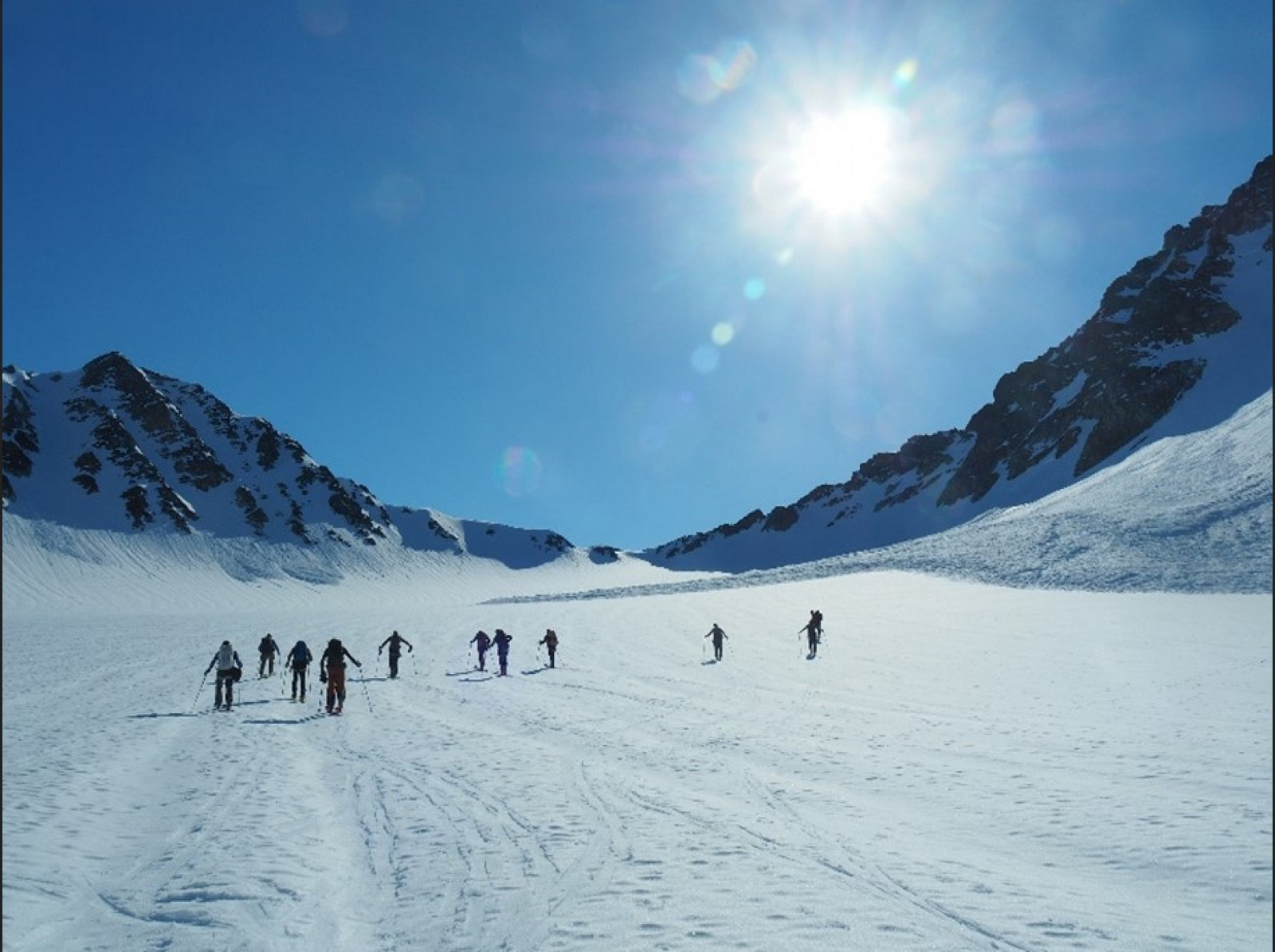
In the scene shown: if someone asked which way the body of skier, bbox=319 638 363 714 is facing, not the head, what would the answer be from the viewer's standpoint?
away from the camera

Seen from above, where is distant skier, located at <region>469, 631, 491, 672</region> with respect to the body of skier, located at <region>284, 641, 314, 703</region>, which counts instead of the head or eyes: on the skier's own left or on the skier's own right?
on the skier's own right

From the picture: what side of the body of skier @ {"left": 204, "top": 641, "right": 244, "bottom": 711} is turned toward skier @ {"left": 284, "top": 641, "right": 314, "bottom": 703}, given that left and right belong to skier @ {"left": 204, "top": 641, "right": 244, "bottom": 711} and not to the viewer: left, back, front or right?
right

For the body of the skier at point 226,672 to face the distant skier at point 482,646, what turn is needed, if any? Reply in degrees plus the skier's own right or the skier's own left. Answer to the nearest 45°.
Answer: approximately 45° to the skier's own right

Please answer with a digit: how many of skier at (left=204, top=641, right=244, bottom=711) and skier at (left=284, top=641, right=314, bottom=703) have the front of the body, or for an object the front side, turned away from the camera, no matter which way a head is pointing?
2

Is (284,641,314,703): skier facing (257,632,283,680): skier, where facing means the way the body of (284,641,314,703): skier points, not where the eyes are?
yes

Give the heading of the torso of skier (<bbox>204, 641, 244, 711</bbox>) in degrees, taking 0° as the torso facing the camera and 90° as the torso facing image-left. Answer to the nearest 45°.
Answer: approximately 180°

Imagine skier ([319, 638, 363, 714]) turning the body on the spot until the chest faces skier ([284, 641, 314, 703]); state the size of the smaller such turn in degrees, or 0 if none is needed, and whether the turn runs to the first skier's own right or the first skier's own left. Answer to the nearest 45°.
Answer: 0° — they already face them

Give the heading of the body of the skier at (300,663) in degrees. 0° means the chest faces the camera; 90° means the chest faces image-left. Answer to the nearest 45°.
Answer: approximately 180°

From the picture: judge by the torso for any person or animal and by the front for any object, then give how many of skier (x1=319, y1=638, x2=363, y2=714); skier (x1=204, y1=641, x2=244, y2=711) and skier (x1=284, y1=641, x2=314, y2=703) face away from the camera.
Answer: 3

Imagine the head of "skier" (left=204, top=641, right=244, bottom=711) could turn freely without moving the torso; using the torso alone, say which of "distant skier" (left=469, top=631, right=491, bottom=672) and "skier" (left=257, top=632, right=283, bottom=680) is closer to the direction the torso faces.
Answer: the skier

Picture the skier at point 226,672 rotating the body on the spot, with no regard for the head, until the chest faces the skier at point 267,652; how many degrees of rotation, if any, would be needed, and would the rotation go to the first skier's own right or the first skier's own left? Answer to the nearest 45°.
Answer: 0° — they already face them
